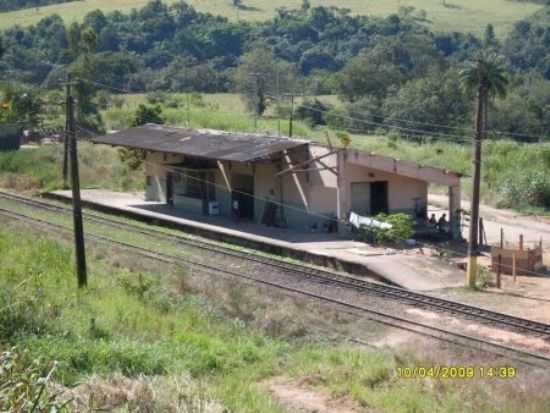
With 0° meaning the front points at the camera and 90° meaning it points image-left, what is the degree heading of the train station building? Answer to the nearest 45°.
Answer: approximately 45°

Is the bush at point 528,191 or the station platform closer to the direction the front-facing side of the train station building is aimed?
the station platform

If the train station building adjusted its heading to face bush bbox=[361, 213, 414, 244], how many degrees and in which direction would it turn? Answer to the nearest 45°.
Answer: approximately 90° to its left

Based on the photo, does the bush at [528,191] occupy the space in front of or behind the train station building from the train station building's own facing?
behind

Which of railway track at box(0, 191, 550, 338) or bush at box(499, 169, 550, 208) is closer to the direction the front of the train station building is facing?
the railway track

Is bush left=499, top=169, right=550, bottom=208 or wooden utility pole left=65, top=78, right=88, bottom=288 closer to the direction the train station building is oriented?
the wooden utility pole

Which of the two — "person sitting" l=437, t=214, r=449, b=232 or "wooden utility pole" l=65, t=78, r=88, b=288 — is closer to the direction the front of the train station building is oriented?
the wooden utility pole

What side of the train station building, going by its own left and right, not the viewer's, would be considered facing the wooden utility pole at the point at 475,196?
left
